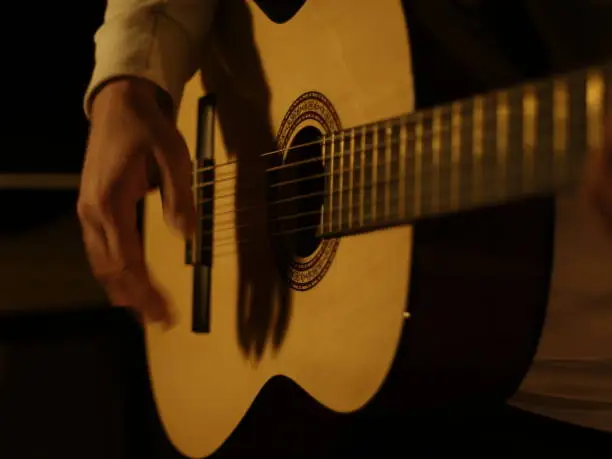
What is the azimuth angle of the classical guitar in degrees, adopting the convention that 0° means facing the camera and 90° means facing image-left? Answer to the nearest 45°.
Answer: approximately 45°
